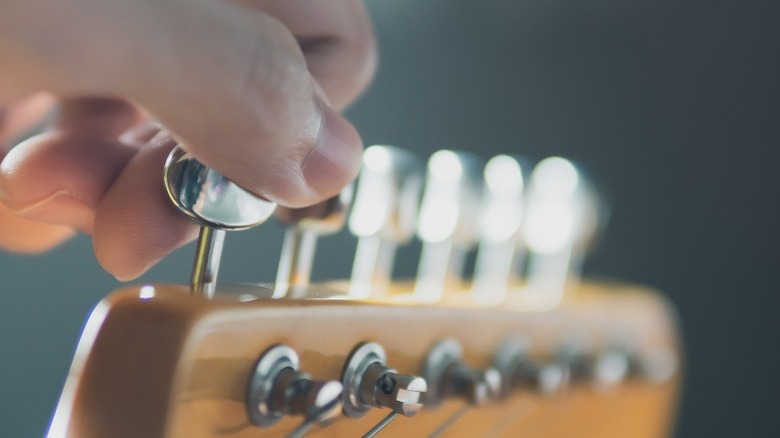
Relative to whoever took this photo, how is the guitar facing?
facing the viewer and to the right of the viewer
